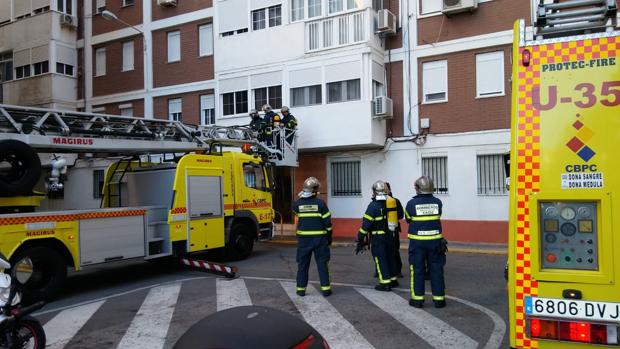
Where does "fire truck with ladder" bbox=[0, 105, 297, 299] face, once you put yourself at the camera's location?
facing away from the viewer and to the right of the viewer

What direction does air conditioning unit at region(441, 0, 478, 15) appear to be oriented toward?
toward the camera

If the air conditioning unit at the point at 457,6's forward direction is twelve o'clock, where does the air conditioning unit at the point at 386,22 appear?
the air conditioning unit at the point at 386,22 is roughly at 3 o'clock from the air conditioning unit at the point at 457,6.

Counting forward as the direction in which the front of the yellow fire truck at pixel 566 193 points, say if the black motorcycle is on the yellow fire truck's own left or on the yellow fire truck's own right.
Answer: on the yellow fire truck's own left

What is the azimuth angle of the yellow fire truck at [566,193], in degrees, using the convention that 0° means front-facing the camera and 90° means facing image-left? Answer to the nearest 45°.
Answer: approximately 180°

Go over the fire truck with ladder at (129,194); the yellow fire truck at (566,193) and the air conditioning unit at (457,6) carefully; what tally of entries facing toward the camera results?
1

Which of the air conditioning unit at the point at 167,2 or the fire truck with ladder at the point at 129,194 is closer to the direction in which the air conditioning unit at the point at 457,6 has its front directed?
the fire truck with ladder

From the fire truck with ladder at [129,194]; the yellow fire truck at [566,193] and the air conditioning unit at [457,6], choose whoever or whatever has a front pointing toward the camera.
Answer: the air conditioning unit

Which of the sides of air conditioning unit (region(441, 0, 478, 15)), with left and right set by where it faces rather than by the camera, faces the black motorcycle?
front

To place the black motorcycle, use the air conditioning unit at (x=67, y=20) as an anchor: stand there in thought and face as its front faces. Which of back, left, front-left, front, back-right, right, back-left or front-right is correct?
front-right

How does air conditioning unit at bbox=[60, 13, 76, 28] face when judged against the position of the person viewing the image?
facing the viewer and to the right of the viewer

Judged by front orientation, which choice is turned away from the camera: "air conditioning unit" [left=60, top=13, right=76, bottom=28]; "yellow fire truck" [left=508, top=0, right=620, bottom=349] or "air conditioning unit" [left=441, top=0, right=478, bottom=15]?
the yellow fire truck
